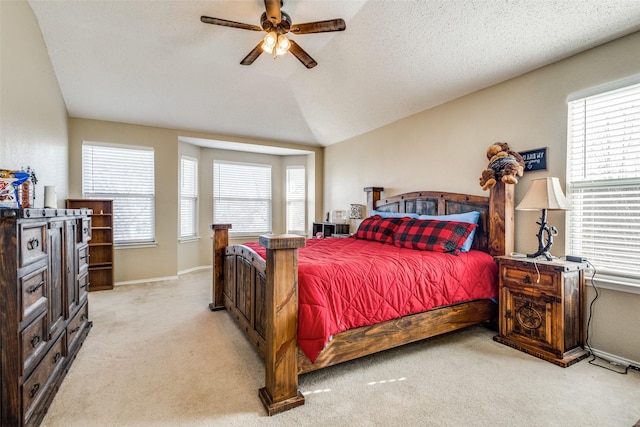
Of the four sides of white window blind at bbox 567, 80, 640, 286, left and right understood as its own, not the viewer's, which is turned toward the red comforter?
front

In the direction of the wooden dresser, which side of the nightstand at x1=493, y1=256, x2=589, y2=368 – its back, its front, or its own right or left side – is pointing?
front

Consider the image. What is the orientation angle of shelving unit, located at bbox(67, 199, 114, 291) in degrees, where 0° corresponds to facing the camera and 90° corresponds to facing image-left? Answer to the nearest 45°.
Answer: approximately 0°

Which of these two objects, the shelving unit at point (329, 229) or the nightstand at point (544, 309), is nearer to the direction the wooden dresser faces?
the nightstand

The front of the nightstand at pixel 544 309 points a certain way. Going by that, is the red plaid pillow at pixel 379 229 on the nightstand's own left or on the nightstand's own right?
on the nightstand's own right

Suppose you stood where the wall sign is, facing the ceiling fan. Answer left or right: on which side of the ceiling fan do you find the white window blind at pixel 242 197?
right

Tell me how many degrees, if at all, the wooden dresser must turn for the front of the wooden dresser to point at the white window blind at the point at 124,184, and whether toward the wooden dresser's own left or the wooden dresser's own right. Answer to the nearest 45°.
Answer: approximately 135° to the wooden dresser's own left

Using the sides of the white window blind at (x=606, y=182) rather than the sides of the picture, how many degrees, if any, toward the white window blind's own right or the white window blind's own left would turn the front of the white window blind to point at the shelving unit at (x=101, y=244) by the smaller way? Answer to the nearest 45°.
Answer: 0° — it already faces it

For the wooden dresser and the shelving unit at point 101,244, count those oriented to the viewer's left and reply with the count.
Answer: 0
